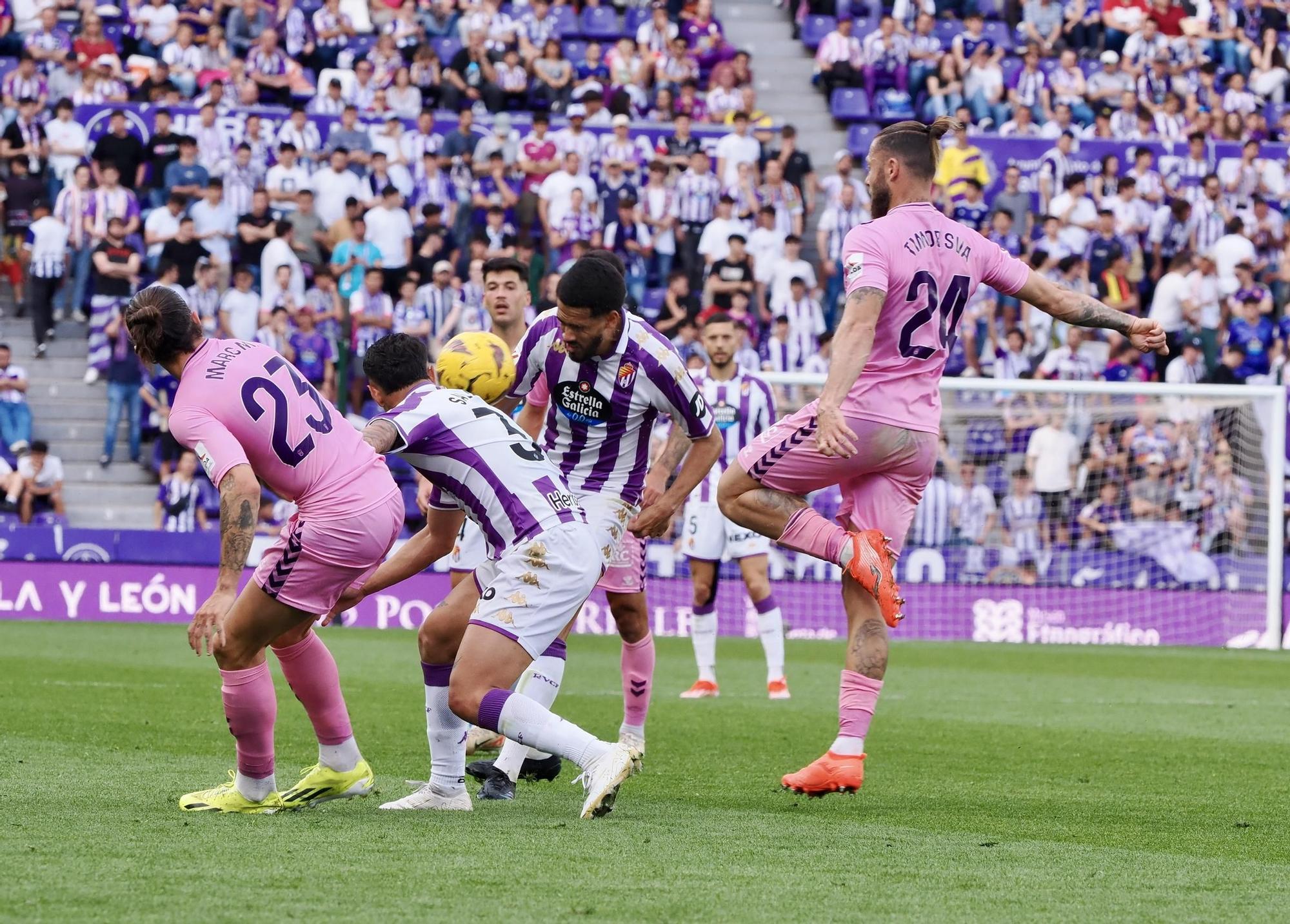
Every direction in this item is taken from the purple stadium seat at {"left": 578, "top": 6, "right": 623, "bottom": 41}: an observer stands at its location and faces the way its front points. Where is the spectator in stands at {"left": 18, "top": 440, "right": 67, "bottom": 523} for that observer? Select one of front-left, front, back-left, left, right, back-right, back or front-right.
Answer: front-right

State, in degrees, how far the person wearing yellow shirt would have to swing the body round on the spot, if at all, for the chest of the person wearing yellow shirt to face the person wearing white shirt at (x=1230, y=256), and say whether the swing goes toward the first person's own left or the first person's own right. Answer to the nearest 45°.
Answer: approximately 90° to the first person's own left

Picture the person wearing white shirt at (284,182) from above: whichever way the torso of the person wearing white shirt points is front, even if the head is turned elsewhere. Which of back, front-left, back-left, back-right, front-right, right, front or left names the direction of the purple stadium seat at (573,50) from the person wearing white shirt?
back-left

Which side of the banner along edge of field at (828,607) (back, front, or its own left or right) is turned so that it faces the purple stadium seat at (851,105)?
back

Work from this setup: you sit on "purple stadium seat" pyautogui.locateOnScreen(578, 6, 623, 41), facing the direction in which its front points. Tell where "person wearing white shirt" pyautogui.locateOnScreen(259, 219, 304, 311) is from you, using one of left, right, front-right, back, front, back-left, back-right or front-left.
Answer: front-right

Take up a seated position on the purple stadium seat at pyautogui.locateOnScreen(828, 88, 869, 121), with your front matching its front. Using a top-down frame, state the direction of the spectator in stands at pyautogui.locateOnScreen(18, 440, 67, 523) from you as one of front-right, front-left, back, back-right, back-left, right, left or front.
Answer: front-right

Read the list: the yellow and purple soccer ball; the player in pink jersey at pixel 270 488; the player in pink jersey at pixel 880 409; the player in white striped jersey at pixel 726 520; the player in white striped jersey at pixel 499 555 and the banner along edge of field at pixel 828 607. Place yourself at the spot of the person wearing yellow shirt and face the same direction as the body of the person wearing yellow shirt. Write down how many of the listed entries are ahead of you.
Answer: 6

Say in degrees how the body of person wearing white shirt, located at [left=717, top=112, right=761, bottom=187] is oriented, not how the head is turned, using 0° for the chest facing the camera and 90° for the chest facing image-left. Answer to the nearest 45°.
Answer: approximately 0°

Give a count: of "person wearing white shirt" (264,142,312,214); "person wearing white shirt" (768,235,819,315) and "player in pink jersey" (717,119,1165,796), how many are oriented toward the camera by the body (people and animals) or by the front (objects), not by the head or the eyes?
2

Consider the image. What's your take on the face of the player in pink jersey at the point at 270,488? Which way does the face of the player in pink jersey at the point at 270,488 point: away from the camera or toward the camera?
away from the camera

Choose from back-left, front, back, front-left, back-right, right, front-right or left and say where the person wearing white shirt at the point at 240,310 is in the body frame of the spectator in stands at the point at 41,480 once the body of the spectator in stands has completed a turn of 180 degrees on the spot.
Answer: right
